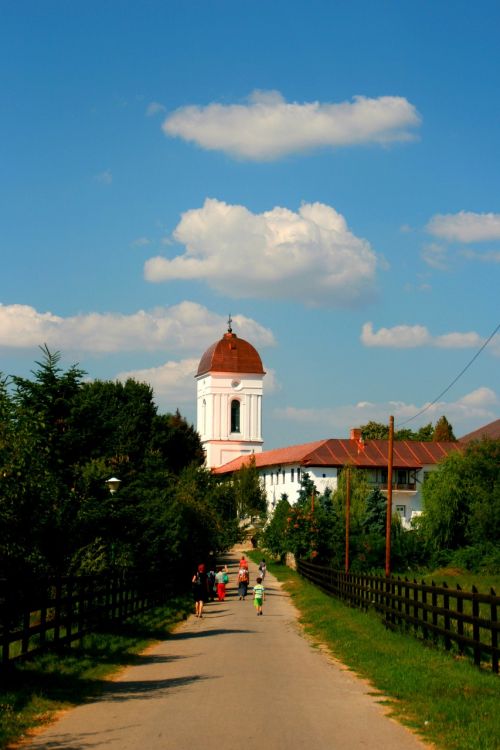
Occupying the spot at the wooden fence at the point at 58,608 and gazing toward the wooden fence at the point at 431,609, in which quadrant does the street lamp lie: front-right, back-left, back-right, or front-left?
front-left

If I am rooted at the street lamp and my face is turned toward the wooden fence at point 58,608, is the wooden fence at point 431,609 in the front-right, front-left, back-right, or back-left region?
front-left

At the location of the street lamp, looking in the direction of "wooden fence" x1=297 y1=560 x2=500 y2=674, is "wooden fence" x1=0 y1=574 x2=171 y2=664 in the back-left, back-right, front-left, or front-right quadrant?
front-right

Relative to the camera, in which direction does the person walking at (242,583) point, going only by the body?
away from the camera

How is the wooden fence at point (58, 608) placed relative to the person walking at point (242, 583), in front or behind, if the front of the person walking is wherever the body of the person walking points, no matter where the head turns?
behind

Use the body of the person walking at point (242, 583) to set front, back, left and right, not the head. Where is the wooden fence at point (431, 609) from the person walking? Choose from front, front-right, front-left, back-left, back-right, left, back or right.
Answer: back
